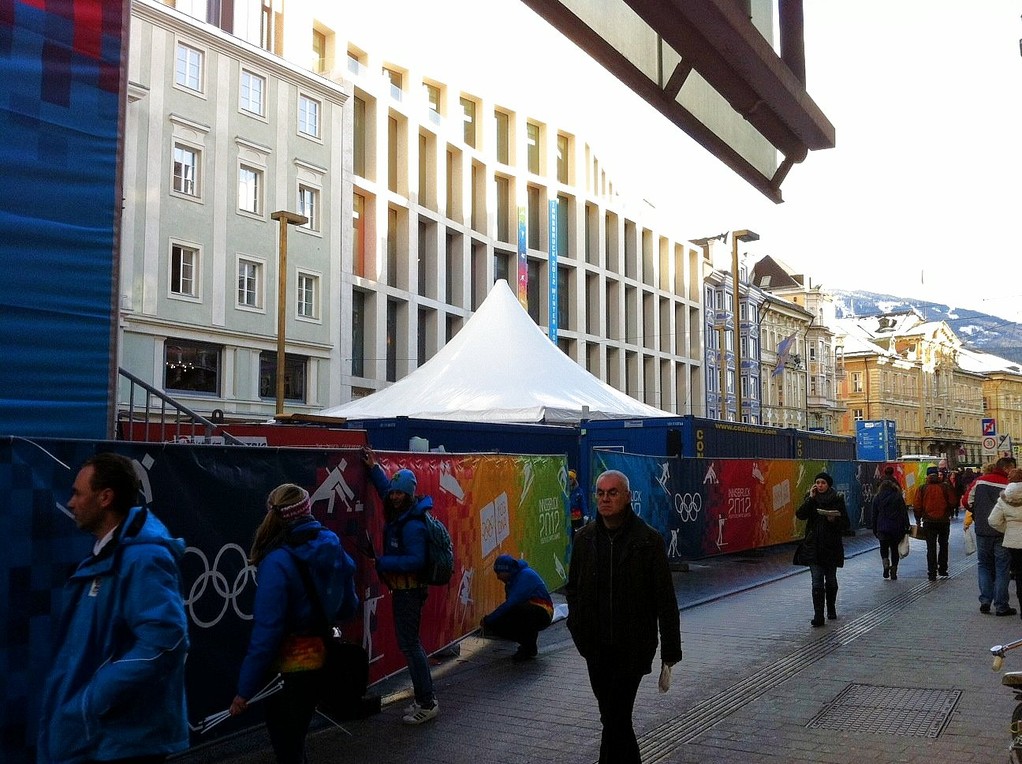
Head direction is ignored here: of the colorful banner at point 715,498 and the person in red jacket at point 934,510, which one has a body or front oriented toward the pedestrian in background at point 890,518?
the colorful banner

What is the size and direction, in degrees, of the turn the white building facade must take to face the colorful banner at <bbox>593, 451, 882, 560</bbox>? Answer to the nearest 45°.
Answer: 0° — it already faces it

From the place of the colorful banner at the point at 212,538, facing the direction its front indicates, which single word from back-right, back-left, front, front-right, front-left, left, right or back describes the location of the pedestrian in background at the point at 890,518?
left

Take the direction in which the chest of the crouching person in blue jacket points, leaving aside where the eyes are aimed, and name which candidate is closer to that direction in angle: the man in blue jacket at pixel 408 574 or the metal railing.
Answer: the metal railing

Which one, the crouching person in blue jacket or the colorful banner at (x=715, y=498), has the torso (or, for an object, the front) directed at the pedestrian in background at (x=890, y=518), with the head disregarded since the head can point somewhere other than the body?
the colorful banner

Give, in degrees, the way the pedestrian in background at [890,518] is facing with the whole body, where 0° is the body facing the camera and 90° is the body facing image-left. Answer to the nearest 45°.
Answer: approximately 180°

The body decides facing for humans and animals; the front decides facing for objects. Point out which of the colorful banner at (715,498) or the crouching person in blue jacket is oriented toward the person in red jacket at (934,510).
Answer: the colorful banner

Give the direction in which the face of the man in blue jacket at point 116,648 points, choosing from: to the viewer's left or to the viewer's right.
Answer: to the viewer's left

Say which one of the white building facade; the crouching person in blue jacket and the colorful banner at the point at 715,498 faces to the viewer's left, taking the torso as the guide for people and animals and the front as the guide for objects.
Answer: the crouching person in blue jacket

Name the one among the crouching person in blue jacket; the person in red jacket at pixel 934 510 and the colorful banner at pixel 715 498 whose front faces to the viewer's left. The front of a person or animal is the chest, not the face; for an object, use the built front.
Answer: the crouching person in blue jacket

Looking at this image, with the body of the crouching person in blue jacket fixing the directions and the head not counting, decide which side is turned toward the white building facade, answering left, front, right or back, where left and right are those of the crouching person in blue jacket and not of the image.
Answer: right

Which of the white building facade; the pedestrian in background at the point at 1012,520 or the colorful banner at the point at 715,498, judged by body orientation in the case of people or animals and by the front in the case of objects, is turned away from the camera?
the pedestrian in background
